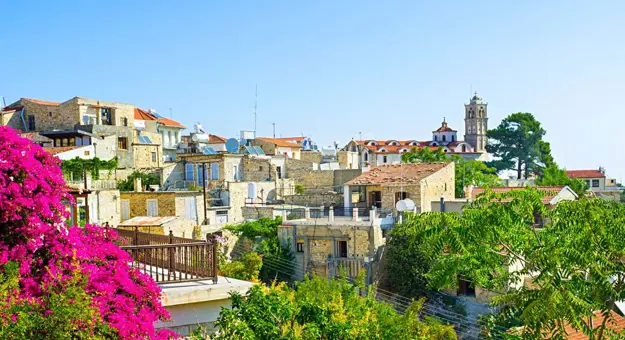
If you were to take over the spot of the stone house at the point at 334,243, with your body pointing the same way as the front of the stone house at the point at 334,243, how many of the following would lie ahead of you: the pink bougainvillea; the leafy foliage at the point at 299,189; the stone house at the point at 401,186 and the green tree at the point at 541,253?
2

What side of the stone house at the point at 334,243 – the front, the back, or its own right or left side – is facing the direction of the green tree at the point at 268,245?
right

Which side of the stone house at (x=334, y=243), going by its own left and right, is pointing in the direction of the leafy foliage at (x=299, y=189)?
back

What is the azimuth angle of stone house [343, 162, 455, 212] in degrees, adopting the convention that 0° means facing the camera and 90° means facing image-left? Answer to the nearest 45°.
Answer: approximately 45°

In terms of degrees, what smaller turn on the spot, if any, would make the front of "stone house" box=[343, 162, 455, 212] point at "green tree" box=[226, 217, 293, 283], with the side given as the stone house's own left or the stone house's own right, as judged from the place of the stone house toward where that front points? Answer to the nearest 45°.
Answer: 0° — it already faces it

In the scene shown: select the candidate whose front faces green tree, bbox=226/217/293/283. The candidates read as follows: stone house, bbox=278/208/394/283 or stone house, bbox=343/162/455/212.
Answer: stone house, bbox=343/162/455/212

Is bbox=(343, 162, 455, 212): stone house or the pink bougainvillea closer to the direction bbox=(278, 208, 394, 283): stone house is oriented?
the pink bougainvillea

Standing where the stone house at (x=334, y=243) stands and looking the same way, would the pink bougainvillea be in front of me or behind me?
in front

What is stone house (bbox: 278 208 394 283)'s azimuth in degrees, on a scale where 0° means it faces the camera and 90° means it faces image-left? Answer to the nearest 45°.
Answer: approximately 0°

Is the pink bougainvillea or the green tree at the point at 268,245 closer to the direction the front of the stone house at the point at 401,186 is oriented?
the green tree

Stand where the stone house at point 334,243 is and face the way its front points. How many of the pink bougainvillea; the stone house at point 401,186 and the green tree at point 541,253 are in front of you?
2

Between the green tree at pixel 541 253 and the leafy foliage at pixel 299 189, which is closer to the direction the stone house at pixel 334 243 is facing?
the green tree

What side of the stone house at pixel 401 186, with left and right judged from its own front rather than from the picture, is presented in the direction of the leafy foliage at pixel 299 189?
right
